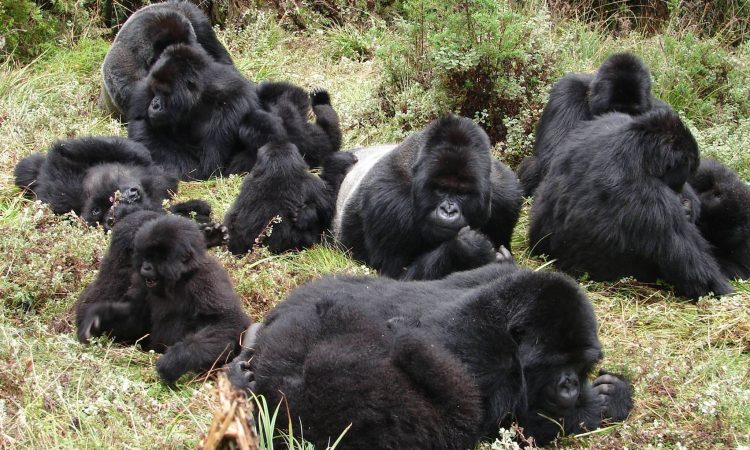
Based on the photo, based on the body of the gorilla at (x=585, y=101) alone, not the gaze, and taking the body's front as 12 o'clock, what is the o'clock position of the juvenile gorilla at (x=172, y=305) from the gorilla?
The juvenile gorilla is roughly at 7 o'clock from the gorilla.

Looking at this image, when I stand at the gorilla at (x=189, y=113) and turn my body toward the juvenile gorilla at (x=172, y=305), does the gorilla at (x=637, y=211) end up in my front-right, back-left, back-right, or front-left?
front-left

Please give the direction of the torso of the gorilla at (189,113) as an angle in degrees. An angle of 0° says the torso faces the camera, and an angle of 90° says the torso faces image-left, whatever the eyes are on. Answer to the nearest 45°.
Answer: approximately 45°

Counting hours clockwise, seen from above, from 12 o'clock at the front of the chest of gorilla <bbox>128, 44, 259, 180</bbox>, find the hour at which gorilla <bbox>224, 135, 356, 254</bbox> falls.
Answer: gorilla <bbox>224, 135, 356, 254</bbox> is roughly at 10 o'clock from gorilla <bbox>128, 44, 259, 180</bbox>.

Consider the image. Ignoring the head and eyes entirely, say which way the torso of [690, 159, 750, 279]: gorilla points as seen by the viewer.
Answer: to the viewer's left

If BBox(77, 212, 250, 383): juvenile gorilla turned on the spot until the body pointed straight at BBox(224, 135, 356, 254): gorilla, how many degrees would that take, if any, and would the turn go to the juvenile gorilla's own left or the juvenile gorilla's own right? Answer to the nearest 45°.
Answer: approximately 180°

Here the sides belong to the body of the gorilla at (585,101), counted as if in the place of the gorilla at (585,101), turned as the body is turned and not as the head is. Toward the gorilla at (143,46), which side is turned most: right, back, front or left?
left

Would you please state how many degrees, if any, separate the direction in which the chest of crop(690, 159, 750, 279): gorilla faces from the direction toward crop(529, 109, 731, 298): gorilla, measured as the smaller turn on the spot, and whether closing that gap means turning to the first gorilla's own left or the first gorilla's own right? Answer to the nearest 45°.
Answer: approximately 45° to the first gorilla's own left

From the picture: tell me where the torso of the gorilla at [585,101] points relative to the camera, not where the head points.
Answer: away from the camera

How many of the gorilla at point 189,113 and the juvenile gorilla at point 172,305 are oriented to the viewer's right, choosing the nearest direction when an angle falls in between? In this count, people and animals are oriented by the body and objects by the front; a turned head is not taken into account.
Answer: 0

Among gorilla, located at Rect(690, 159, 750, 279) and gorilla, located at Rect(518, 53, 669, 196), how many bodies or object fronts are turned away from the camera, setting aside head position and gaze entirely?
1

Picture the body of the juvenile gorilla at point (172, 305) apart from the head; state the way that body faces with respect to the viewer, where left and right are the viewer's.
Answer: facing the viewer and to the left of the viewer

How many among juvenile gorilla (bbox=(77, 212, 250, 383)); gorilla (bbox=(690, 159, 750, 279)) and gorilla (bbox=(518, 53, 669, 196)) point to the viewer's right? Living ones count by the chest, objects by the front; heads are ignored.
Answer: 0
